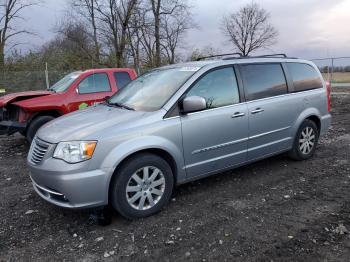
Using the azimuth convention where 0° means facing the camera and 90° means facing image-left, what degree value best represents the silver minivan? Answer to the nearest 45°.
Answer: approximately 45°

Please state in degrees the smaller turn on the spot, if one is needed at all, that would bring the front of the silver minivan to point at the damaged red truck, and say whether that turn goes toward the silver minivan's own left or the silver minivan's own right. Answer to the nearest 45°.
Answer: approximately 90° to the silver minivan's own right

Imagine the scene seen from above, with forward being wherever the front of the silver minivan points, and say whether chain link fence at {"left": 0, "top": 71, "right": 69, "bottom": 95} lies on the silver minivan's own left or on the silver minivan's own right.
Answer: on the silver minivan's own right

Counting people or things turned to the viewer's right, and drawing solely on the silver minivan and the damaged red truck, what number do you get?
0

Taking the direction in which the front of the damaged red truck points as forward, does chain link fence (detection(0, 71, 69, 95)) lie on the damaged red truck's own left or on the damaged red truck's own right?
on the damaged red truck's own right

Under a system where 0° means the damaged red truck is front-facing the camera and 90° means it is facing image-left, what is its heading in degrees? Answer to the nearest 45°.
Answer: approximately 45°

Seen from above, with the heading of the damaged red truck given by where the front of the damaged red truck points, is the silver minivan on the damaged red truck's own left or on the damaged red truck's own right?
on the damaged red truck's own left
